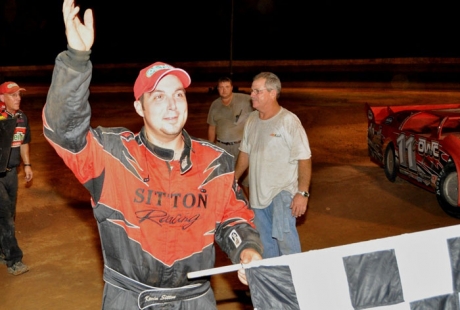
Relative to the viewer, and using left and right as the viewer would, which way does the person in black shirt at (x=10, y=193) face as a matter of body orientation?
facing the viewer and to the right of the viewer

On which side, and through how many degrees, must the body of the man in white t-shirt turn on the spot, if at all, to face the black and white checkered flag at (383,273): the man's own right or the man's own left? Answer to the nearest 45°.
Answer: approximately 45° to the man's own left

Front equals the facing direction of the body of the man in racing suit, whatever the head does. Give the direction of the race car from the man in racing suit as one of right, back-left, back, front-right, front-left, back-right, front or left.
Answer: back-left

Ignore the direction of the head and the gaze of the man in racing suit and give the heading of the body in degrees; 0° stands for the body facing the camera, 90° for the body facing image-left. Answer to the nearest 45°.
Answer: approximately 0°

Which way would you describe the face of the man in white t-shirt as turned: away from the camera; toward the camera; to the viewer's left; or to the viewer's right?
to the viewer's left

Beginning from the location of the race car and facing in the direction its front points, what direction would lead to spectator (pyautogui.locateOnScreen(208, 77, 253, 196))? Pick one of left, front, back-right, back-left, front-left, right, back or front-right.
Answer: right

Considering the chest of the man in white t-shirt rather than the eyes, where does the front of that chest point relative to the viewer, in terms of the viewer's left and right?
facing the viewer and to the left of the viewer

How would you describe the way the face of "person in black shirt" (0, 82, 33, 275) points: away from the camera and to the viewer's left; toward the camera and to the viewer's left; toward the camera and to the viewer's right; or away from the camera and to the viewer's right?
toward the camera and to the viewer's right
